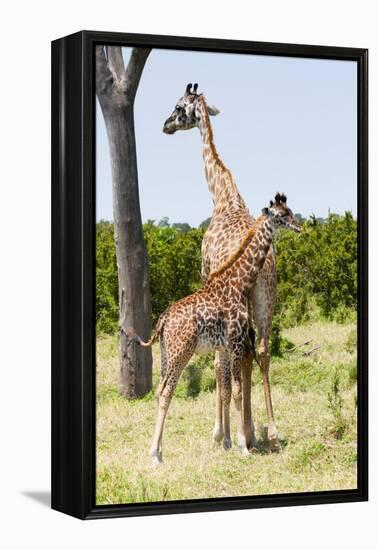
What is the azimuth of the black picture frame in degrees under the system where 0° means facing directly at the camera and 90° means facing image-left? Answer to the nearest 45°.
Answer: approximately 315°
